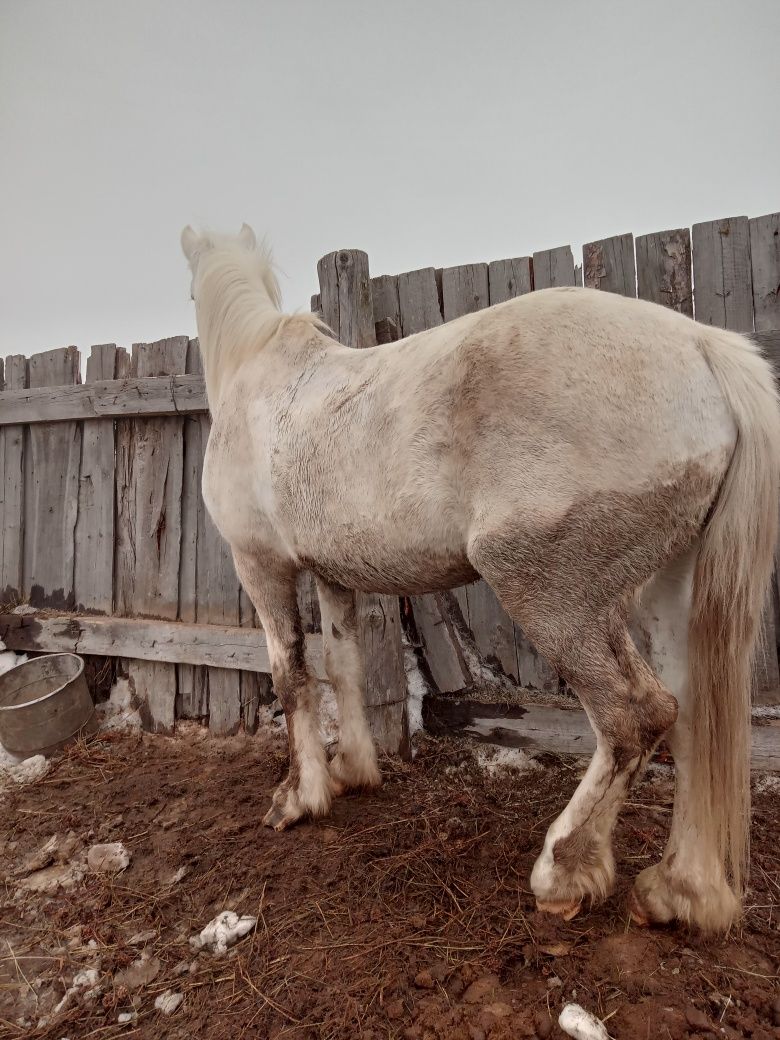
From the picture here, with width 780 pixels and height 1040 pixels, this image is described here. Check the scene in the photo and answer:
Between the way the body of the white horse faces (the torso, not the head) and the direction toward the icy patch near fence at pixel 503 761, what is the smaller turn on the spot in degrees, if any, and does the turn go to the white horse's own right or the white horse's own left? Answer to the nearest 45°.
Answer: approximately 45° to the white horse's own right

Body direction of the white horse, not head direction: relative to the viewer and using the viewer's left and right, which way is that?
facing away from the viewer and to the left of the viewer

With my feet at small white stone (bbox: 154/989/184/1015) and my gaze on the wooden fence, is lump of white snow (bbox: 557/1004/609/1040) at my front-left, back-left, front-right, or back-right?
back-right

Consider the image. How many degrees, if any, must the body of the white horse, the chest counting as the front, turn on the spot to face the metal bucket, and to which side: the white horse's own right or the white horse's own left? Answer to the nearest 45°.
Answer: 0° — it already faces it

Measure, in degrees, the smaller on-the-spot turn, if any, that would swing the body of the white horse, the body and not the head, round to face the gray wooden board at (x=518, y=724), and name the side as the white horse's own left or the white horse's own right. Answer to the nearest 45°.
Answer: approximately 45° to the white horse's own right

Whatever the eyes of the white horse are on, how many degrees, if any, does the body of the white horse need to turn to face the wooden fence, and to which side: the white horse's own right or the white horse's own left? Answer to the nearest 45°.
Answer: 0° — it already faces it
